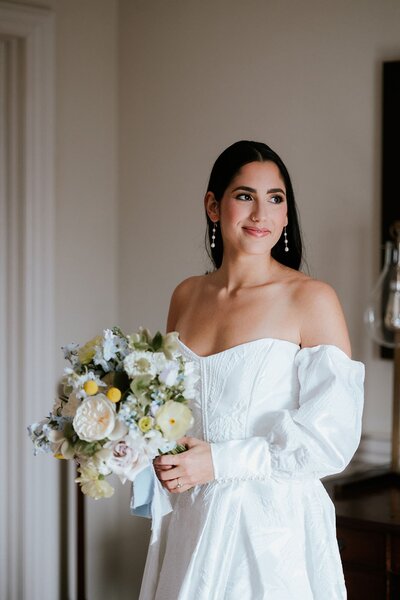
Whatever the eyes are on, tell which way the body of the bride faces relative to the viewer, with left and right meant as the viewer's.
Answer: facing the viewer and to the left of the viewer

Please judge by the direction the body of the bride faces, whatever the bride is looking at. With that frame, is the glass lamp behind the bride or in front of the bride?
behind

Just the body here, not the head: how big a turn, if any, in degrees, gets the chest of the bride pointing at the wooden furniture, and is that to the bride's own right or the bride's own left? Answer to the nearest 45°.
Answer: approximately 180°
